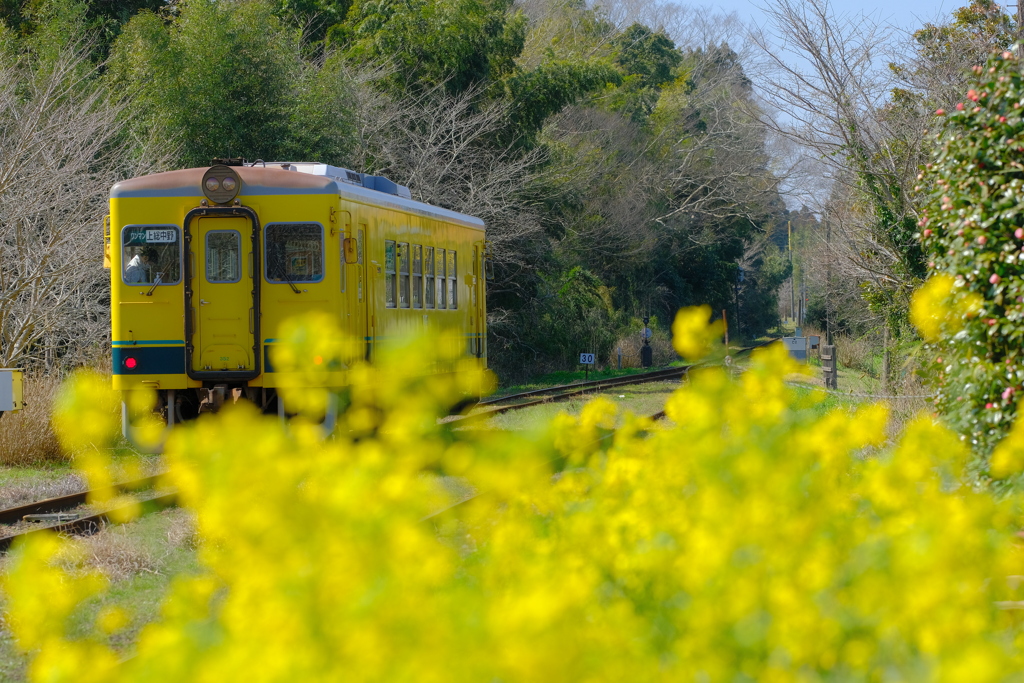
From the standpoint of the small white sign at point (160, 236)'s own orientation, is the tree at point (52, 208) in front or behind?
behind

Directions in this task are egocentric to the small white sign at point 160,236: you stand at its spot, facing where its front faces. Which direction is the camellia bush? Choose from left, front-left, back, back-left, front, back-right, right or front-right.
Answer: front-left

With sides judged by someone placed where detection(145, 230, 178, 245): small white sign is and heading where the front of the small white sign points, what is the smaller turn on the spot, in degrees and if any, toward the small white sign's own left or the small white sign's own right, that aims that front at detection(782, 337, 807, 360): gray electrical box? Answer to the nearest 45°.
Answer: approximately 135° to the small white sign's own left

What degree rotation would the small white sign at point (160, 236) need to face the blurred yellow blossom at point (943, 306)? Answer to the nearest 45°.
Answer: approximately 45° to its left

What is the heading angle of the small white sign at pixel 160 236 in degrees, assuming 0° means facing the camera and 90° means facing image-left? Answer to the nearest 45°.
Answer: approximately 0°

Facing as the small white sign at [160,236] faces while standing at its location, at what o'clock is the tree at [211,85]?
The tree is roughly at 6 o'clock from the small white sign.

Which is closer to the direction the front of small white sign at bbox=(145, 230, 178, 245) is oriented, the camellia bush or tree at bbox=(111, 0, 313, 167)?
the camellia bush

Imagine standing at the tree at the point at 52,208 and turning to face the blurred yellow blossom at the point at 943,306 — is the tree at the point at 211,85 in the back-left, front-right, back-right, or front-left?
back-left

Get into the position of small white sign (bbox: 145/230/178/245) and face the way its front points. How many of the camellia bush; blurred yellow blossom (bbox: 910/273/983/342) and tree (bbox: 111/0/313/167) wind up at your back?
1
